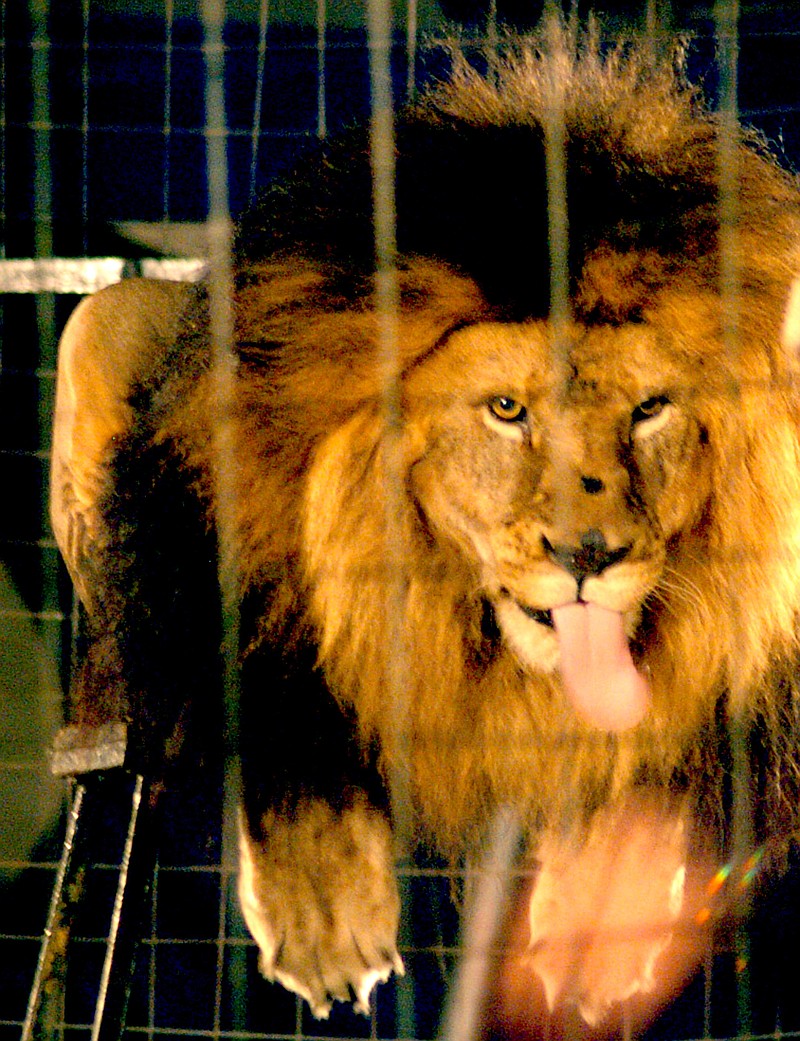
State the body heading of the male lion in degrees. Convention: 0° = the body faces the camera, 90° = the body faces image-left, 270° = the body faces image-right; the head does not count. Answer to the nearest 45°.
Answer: approximately 315°
